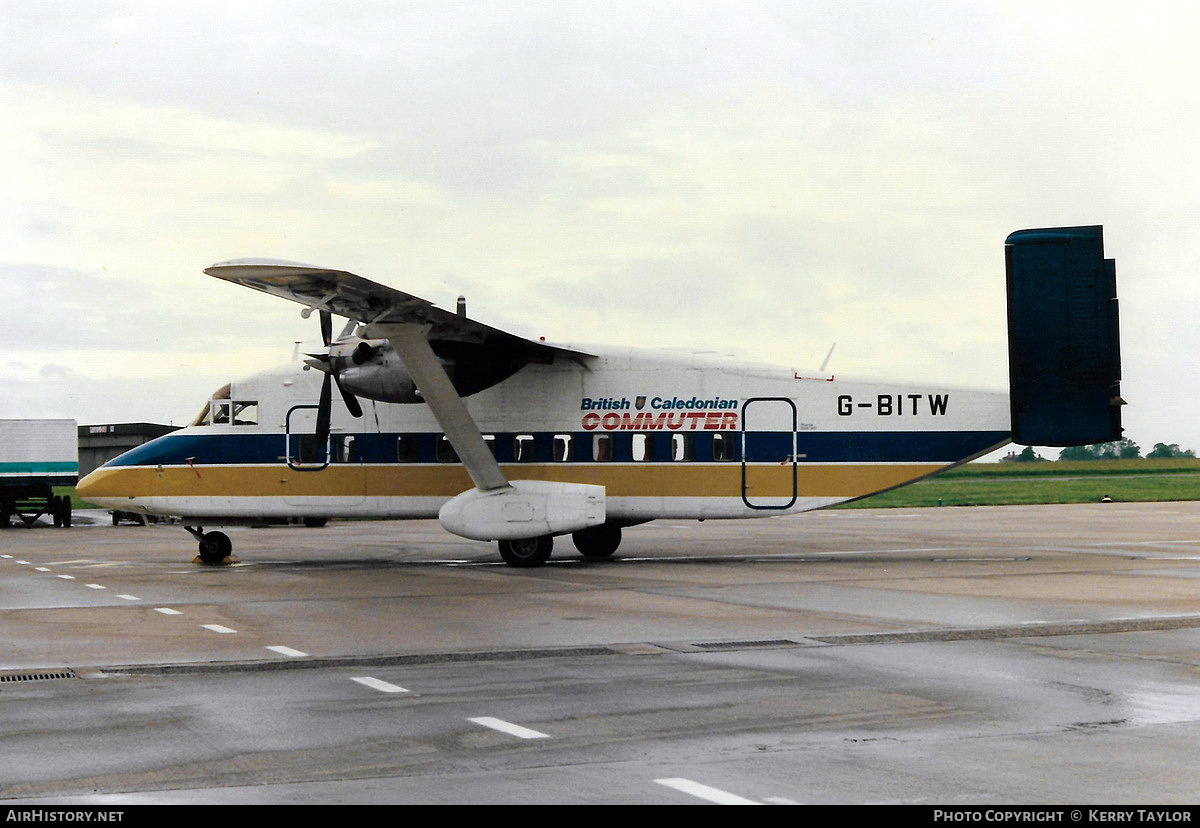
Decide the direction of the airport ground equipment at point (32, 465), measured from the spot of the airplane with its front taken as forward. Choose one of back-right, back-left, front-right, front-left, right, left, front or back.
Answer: front-right

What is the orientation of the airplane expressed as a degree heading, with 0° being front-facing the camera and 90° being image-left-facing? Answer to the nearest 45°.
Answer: approximately 90°
